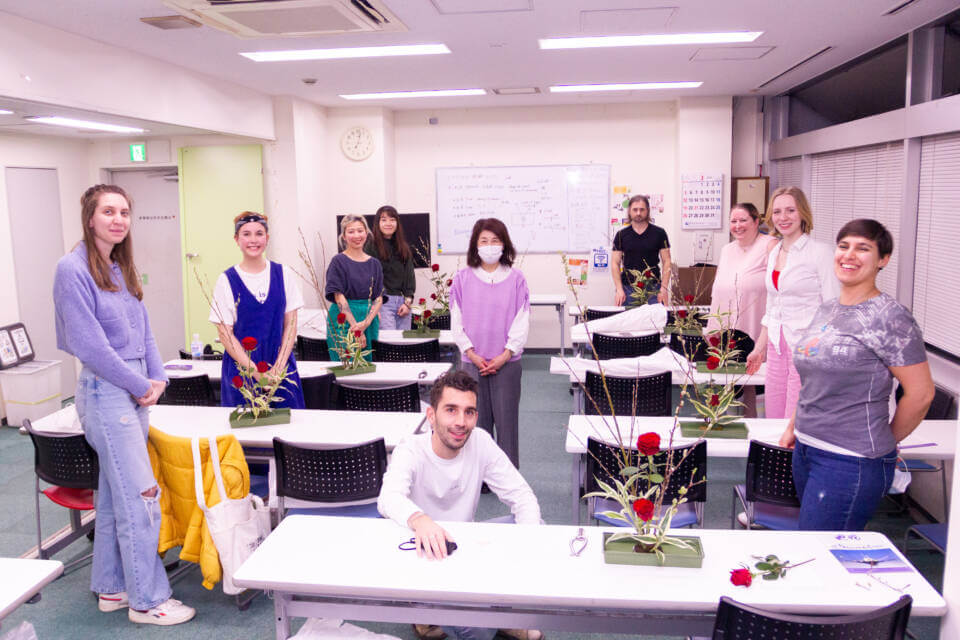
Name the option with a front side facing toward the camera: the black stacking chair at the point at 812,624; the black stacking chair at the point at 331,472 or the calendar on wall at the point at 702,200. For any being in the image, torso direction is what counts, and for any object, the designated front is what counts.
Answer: the calendar on wall

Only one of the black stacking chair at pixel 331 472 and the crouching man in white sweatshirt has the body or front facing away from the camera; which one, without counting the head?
the black stacking chair

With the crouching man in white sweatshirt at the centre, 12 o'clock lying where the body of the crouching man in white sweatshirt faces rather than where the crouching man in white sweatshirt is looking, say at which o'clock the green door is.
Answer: The green door is roughly at 5 o'clock from the crouching man in white sweatshirt.

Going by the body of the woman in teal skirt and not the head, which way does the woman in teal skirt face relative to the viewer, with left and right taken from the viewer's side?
facing the viewer

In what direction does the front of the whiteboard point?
toward the camera

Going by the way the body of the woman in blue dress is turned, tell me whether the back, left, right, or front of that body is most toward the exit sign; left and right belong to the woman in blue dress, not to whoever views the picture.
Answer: back

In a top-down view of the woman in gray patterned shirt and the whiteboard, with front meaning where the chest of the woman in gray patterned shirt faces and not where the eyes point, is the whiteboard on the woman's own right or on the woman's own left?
on the woman's own right

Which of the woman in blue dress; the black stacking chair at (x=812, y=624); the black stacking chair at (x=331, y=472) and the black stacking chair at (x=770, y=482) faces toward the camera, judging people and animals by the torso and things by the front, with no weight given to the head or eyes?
the woman in blue dress

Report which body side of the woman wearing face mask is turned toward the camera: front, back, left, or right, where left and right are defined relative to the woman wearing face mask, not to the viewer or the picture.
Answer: front

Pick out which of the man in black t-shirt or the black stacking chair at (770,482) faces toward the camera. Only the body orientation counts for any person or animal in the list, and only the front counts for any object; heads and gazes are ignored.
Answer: the man in black t-shirt

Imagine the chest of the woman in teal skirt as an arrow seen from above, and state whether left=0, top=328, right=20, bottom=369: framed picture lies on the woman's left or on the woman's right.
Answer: on the woman's right

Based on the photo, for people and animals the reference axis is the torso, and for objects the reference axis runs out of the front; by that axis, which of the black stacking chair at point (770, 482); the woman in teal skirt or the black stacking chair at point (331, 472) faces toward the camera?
the woman in teal skirt

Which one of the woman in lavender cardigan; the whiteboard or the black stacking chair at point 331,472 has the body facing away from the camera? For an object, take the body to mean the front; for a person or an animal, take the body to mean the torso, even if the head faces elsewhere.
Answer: the black stacking chair

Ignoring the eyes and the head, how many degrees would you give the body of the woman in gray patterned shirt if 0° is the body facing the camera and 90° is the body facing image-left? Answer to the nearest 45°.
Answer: approximately 45°

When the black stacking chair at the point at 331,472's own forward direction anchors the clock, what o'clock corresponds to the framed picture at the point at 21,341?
The framed picture is roughly at 11 o'clock from the black stacking chair.
